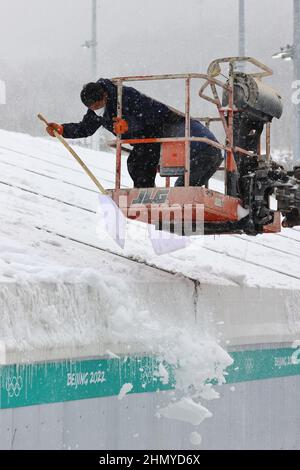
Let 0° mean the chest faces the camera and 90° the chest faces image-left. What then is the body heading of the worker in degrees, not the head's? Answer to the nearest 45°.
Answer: approximately 90°

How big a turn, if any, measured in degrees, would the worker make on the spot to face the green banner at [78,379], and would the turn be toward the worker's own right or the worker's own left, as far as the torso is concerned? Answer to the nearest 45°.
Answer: approximately 90° to the worker's own left
